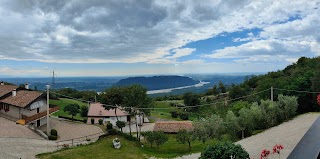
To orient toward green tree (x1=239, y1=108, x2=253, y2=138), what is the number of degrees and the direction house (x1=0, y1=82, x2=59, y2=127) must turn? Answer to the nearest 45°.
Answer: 0° — it already faces it

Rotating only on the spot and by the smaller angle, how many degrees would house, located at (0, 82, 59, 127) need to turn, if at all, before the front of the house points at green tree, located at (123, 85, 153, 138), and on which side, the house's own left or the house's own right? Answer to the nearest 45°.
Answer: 0° — it already faces it

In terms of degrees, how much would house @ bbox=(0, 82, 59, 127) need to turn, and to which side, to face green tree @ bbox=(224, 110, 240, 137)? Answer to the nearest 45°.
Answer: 0° — it already faces it

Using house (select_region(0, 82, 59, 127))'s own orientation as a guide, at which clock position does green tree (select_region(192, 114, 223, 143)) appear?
The green tree is roughly at 12 o'clock from the house.

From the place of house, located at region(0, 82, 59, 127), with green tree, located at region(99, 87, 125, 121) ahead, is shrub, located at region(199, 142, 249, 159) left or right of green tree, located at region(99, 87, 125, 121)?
right

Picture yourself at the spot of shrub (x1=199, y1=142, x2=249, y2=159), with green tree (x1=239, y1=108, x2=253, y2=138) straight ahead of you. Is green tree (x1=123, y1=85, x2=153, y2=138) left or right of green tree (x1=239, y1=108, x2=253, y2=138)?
left

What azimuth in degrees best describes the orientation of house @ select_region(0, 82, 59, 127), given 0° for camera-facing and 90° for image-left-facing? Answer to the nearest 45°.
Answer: approximately 315°

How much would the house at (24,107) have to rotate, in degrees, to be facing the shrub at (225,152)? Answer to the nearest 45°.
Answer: approximately 45° to its right
